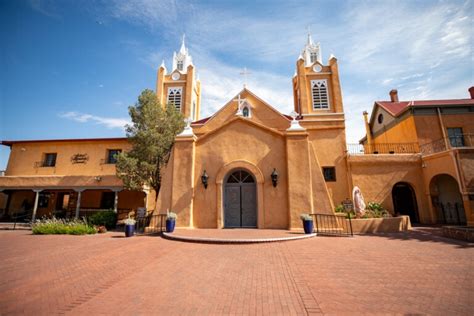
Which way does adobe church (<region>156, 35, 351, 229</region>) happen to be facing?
toward the camera

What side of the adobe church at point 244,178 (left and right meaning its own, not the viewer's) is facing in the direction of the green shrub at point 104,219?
right

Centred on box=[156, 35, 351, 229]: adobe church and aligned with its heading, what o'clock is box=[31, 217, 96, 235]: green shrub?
The green shrub is roughly at 3 o'clock from the adobe church.

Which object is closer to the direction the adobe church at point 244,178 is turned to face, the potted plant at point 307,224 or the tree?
the potted plant

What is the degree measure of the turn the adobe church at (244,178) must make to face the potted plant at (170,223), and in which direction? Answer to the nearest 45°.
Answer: approximately 90° to its right

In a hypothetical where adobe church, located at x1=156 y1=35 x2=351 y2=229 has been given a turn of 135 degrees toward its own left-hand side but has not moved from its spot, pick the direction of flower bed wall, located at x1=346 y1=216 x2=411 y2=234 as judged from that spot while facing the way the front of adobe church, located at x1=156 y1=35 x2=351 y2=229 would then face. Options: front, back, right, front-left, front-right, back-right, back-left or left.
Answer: front-right

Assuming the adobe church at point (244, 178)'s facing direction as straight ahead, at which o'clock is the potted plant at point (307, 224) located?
The potted plant is roughly at 10 o'clock from the adobe church.
